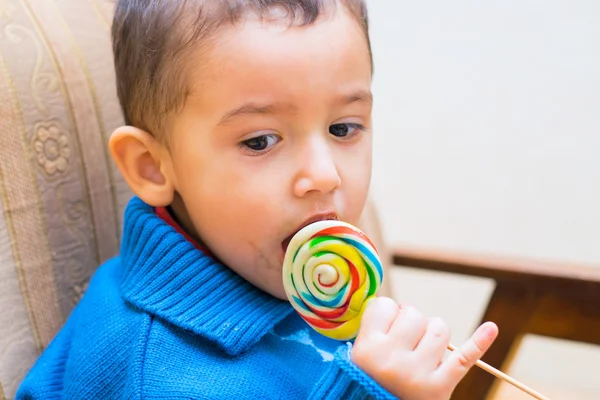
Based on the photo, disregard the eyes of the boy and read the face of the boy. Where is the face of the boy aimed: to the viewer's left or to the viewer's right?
to the viewer's right

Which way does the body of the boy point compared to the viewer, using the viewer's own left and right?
facing the viewer and to the right of the viewer
